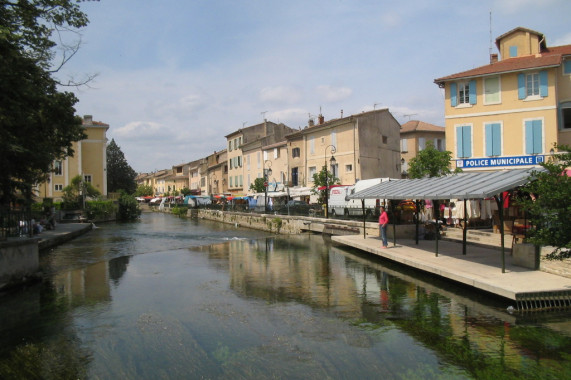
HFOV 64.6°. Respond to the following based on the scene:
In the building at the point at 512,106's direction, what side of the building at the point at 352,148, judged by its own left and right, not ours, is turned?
left

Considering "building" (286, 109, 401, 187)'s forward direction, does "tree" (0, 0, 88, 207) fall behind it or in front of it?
in front

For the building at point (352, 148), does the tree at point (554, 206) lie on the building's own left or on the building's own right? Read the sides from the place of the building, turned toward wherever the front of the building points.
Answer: on the building's own left

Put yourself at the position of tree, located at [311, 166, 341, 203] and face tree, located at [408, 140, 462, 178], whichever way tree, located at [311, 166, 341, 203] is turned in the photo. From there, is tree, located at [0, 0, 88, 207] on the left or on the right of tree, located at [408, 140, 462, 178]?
right

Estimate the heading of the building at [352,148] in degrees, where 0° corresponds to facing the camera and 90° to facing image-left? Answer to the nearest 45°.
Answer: approximately 45°

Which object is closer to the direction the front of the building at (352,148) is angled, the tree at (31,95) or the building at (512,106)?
the tree

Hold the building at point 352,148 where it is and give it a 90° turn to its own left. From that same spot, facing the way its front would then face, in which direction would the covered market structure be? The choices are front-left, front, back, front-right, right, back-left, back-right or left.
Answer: front-right

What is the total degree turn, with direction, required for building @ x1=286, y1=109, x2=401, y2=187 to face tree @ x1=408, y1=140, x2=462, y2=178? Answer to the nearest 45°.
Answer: approximately 45° to its left

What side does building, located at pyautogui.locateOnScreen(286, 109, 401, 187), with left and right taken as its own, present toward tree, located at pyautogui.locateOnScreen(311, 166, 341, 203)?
front
